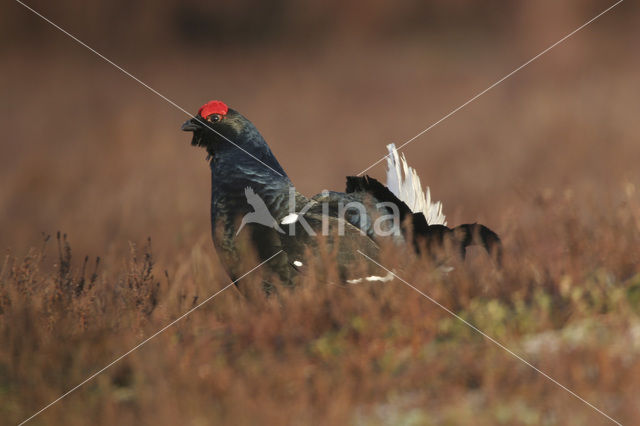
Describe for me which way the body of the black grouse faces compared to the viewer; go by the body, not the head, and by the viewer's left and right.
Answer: facing to the left of the viewer
